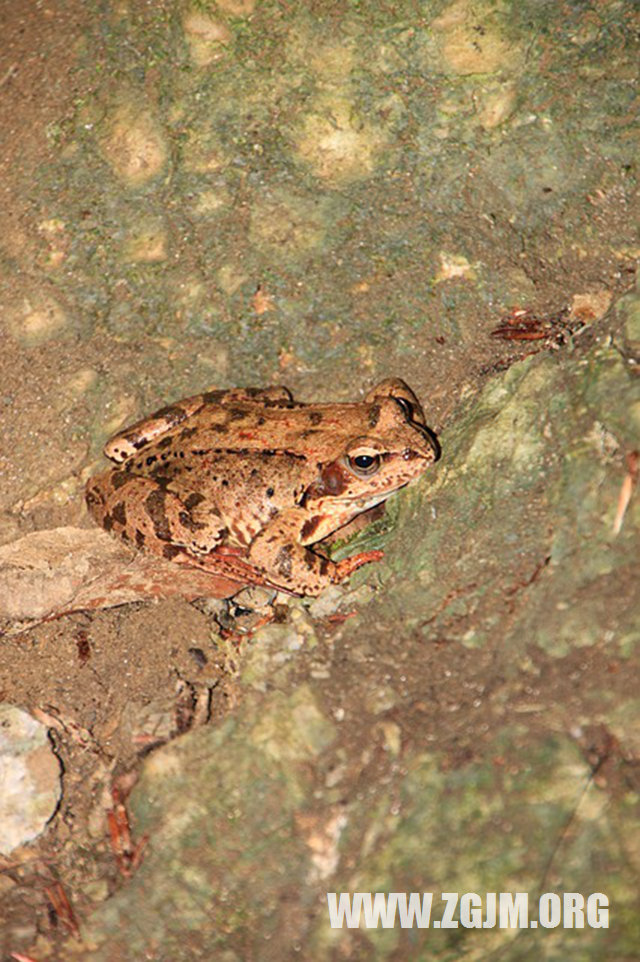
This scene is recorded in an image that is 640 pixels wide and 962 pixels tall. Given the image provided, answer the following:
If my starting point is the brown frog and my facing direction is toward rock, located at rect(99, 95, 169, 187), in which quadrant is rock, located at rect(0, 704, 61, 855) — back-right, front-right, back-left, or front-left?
back-left

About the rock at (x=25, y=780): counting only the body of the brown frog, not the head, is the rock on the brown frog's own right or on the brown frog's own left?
on the brown frog's own right

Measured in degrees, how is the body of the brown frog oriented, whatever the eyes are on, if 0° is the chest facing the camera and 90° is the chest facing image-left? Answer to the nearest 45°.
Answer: approximately 270°

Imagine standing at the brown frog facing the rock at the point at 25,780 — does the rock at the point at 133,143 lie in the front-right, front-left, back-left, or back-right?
back-right
